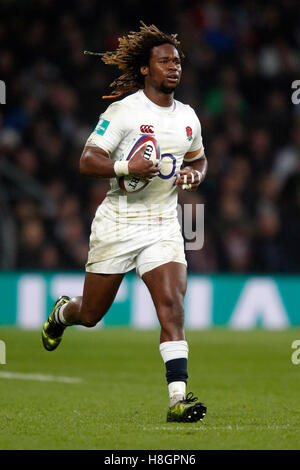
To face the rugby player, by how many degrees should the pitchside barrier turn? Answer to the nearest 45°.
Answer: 0° — it already faces them

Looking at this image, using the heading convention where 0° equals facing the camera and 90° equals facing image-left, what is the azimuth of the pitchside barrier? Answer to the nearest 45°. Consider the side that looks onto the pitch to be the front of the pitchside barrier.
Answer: approximately 0°

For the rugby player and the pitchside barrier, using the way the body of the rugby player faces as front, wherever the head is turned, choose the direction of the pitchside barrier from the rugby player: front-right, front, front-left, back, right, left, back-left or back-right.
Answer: back-left
